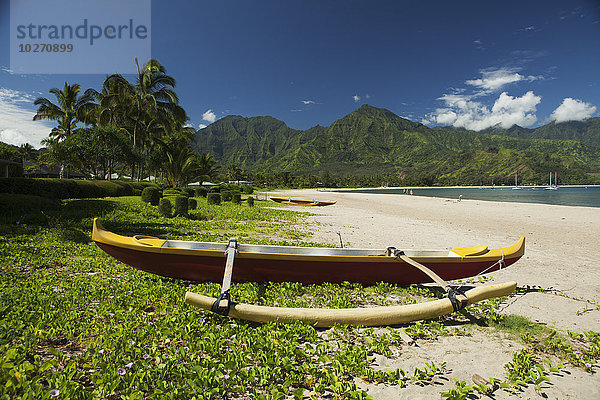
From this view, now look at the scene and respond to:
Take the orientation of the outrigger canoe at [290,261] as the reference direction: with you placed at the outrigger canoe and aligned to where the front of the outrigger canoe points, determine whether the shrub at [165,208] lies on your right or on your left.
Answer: on your right

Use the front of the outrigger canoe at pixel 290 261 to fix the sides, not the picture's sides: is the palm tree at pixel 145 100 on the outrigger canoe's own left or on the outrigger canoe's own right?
on the outrigger canoe's own right

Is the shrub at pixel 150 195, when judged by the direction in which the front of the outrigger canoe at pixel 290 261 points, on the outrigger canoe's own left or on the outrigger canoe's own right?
on the outrigger canoe's own right

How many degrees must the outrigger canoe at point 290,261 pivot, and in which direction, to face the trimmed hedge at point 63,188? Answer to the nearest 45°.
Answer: approximately 45° to its right

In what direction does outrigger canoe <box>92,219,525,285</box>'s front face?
to the viewer's left
